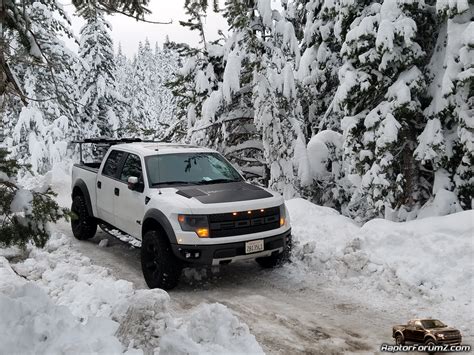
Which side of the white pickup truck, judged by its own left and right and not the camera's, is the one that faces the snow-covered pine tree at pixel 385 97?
left

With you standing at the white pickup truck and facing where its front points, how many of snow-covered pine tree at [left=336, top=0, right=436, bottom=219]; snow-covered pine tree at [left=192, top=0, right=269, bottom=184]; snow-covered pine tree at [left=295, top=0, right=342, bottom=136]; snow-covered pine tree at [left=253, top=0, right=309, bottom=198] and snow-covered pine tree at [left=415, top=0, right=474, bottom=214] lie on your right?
0

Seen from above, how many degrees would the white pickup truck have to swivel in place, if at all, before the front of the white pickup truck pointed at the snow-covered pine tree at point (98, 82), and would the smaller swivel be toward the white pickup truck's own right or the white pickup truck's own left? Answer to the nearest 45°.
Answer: approximately 135° to the white pickup truck's own left

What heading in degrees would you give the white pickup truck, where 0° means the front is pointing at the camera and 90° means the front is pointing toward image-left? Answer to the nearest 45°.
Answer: approximately 315°

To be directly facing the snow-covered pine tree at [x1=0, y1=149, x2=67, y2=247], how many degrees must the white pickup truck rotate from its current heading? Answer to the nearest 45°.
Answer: approximately 90° to its right

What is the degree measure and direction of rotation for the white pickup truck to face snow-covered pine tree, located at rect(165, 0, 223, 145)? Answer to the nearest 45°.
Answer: approximately 135° to its left

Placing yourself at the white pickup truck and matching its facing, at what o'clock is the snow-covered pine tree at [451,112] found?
The snow-covered pine tree is roughly at 10 o'clock from the white pickup truck.

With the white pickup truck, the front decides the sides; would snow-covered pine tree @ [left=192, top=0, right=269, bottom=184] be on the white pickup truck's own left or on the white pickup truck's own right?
on the white pickup truck's own left

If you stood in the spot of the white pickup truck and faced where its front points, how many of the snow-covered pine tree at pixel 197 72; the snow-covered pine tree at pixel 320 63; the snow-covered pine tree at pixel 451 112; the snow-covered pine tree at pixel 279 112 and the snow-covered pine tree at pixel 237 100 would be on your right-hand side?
0

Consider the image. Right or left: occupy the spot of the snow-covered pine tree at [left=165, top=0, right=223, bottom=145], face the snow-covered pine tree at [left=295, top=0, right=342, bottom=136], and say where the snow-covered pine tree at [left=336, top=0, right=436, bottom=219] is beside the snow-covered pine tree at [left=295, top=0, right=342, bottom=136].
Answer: right

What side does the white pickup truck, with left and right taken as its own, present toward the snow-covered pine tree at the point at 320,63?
left
